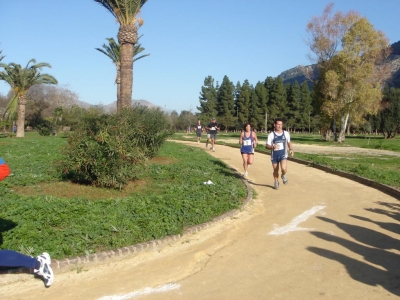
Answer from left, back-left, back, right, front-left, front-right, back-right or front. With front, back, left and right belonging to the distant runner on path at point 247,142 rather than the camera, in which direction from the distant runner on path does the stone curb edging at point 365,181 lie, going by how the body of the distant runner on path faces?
left

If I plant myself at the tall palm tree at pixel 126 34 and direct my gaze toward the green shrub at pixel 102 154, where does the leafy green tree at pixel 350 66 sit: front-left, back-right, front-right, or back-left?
back-left

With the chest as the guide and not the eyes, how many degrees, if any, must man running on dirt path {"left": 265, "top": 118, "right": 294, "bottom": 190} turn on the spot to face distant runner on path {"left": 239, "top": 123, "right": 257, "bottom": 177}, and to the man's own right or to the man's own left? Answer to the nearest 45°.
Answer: approximately 135° to the man's own right

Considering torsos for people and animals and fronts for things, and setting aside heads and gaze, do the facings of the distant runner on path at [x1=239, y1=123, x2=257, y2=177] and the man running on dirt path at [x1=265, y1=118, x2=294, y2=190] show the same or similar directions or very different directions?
same or similar directions

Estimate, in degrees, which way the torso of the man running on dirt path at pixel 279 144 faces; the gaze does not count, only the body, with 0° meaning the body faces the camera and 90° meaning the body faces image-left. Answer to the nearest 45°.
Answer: approximately 0°

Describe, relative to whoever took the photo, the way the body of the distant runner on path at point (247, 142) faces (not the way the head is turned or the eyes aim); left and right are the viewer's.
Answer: facing the viewer

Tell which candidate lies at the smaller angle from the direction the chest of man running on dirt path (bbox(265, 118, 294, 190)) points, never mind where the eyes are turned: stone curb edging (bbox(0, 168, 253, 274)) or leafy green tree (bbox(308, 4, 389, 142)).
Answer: the stone curb edging

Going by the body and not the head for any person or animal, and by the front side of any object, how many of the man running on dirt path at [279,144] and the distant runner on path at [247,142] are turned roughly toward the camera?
2

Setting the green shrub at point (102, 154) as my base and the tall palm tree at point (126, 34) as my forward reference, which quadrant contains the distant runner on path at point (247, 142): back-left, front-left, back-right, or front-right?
front-right

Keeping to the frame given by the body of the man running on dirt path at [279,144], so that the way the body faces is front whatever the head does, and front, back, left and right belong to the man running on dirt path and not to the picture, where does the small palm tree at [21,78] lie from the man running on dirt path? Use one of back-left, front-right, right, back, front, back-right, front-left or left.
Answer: back-right

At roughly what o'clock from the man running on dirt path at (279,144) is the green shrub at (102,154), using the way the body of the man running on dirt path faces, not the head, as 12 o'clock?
The green shrub is roughly at 2 o'clock from the man running on dirt path.

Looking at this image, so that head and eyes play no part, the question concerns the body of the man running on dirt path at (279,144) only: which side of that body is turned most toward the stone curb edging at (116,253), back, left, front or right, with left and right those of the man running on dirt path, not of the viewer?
front

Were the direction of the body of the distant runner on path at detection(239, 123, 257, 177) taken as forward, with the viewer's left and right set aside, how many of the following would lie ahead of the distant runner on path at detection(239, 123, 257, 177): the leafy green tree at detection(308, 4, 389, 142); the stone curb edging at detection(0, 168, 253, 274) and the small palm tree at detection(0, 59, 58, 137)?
1

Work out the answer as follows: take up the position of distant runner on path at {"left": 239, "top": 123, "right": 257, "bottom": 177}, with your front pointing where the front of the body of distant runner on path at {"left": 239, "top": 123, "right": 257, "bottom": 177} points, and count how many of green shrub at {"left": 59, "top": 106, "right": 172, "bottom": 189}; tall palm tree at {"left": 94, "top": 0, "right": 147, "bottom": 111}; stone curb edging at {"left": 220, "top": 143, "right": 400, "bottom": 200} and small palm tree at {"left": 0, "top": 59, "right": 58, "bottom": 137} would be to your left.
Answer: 1
